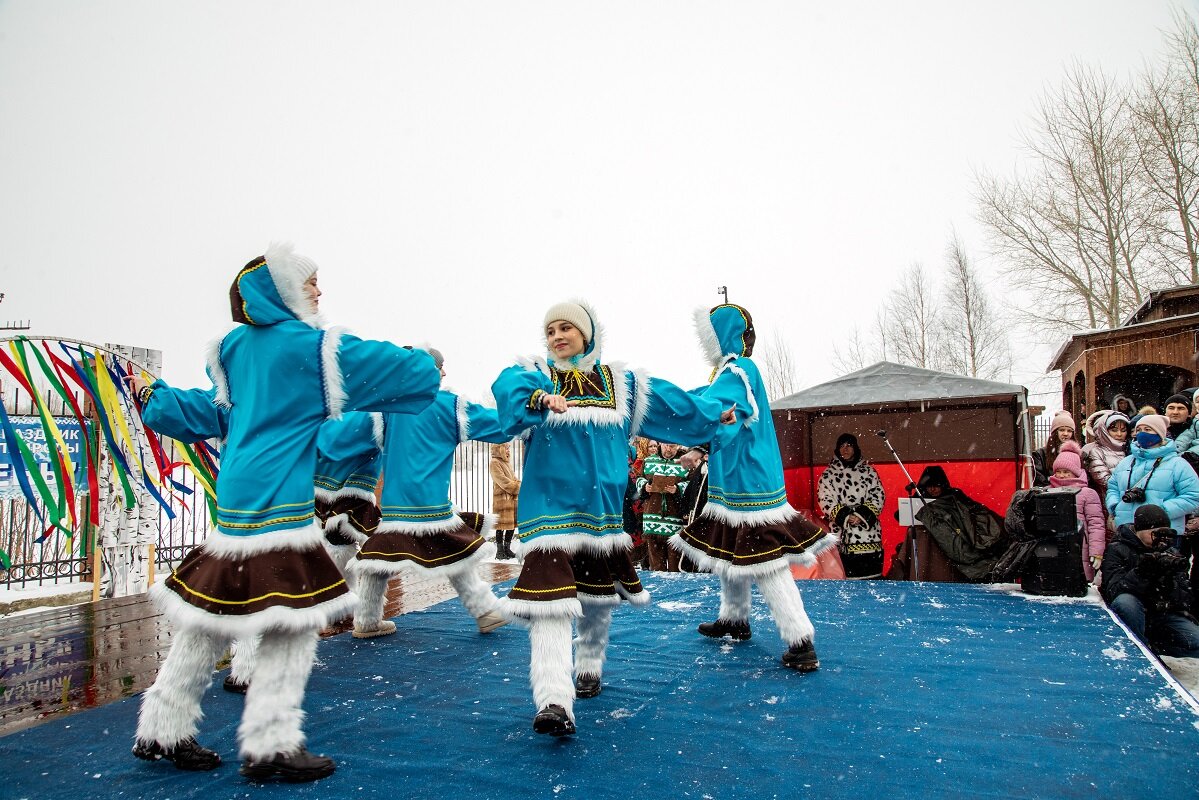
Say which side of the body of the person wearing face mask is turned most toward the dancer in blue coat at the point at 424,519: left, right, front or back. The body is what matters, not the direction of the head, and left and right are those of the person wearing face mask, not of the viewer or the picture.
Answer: front

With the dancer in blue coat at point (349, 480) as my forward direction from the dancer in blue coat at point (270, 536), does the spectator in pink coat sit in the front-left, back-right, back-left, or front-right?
front-right

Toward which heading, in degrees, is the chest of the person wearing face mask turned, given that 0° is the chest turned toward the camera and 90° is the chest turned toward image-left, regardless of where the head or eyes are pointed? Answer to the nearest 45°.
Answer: approximately 45°

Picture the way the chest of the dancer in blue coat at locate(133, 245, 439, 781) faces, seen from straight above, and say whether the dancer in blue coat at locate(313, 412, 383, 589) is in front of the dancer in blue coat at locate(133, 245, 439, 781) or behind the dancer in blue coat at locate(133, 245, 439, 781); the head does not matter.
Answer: in front

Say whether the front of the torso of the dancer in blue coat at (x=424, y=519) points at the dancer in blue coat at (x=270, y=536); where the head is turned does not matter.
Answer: no

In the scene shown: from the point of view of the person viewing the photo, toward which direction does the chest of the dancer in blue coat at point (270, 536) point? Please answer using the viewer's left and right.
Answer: facing away from the viewer and to the right of the viewer

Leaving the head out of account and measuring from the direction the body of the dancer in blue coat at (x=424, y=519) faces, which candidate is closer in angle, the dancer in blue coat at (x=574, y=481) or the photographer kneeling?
the photographer kneeling

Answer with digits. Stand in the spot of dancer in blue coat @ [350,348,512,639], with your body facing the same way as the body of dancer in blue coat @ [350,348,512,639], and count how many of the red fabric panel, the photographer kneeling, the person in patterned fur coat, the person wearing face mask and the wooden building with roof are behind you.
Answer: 0

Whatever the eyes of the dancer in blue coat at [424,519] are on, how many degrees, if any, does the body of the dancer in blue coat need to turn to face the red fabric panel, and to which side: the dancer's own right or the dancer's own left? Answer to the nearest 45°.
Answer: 0° — they already face it

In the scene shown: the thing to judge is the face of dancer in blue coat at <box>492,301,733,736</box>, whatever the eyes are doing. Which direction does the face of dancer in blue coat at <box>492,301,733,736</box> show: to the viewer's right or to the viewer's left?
to the viewer's left

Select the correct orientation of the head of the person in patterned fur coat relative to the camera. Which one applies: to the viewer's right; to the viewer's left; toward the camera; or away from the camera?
toward the camera

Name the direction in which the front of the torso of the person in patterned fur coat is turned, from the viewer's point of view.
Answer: toward the camera

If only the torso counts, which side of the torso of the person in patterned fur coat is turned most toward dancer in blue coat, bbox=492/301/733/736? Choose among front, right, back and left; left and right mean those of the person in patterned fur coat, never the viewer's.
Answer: front
